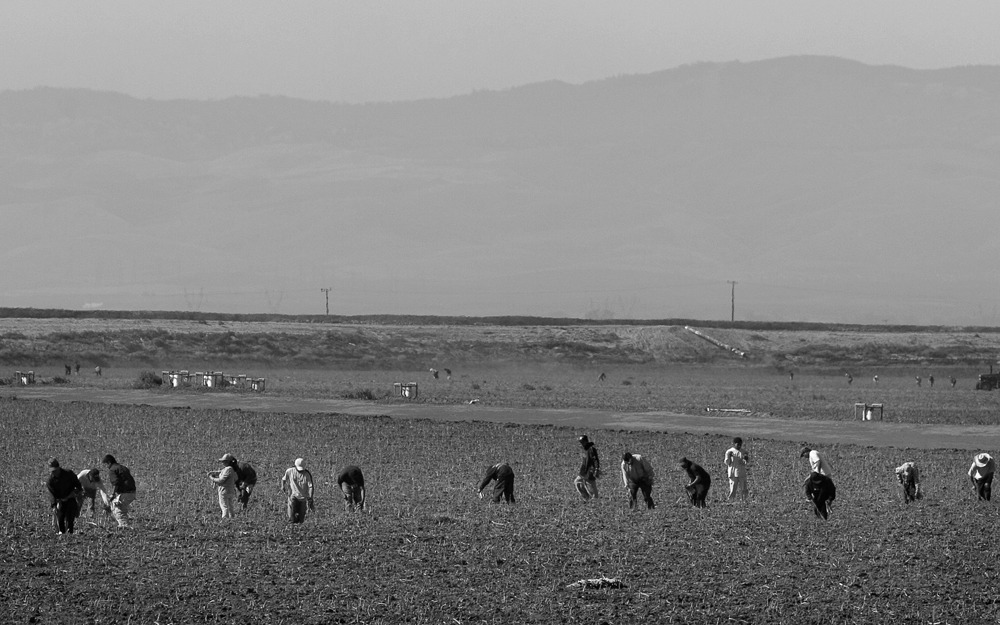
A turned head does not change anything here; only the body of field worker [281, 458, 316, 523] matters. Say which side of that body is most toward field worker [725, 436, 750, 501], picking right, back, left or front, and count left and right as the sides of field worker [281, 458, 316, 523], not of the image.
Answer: left

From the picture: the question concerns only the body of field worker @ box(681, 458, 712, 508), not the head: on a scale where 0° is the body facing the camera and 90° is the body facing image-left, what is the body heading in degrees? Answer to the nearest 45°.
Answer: approximately 90°

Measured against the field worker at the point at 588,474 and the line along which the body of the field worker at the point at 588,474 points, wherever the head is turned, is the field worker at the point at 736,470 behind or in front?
behind

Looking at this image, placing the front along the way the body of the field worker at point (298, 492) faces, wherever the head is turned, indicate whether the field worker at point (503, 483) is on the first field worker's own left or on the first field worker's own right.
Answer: on the first field worker's own left

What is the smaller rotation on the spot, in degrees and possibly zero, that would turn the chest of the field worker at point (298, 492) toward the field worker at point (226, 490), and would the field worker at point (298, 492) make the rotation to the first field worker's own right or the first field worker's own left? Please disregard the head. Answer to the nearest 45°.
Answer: approximately 135° to the first field worker's own right

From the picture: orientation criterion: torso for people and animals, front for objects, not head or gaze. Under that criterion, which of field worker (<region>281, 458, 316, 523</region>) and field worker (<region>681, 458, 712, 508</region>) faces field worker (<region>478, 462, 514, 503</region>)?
field worker (<region>681, 458, 712, 508</region>)

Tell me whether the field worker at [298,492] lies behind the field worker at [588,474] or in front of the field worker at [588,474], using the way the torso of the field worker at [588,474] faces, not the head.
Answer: in front

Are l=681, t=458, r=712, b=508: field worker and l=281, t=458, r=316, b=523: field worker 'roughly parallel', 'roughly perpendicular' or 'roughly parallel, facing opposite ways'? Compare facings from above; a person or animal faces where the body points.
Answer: roughly perpendicular

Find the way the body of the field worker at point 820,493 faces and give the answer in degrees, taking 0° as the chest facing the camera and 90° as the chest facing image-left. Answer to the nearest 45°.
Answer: approximately 45°

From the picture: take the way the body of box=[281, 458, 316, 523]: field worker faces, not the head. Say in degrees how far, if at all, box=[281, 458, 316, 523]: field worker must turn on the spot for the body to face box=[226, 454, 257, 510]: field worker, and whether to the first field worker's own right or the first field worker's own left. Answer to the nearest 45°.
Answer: approximately 135° to the first field worker's own right

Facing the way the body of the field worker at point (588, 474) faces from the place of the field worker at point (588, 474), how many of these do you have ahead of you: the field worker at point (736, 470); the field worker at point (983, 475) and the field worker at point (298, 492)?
1

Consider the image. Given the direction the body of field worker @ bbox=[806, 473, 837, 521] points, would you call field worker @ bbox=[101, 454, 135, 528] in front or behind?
in front
